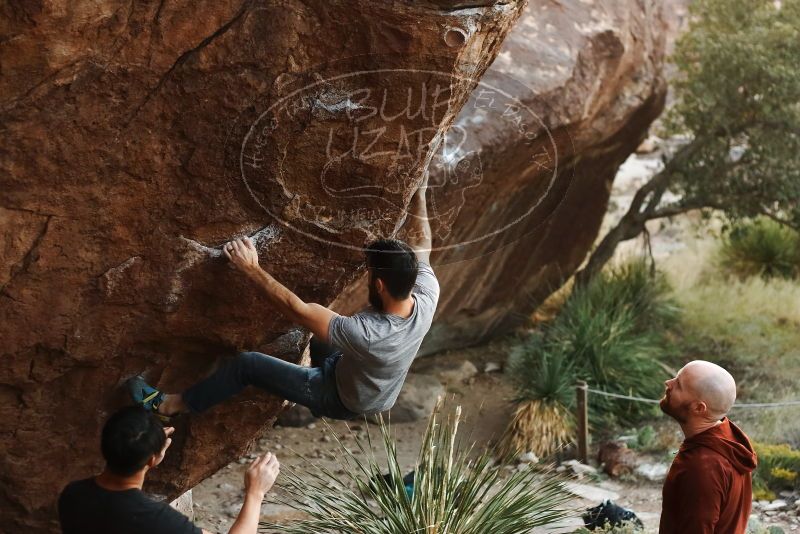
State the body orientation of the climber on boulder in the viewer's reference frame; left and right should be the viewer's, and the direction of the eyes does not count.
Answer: facing away from the viewer and to the left of the viewer

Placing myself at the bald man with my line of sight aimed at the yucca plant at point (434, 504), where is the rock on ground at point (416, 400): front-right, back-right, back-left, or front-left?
front-right

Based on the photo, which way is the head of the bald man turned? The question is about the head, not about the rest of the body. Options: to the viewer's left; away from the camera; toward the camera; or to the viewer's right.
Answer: to the viewer's left

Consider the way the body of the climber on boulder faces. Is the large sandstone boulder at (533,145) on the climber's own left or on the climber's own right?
on the climber's own right

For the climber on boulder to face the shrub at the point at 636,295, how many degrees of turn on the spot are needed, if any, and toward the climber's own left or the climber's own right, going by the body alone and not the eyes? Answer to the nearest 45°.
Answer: approximately 90° to the climber's own right

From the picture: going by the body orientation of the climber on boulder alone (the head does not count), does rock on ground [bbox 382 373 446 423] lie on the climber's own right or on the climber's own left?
on the climber's own right

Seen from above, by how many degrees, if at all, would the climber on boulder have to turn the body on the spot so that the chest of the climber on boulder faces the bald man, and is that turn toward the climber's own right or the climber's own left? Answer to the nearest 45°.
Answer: approximately 180°

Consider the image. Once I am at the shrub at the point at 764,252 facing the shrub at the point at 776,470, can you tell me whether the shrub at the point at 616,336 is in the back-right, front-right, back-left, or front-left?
front-right

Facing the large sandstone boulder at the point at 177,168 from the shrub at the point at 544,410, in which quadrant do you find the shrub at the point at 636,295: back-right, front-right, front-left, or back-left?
back-right
